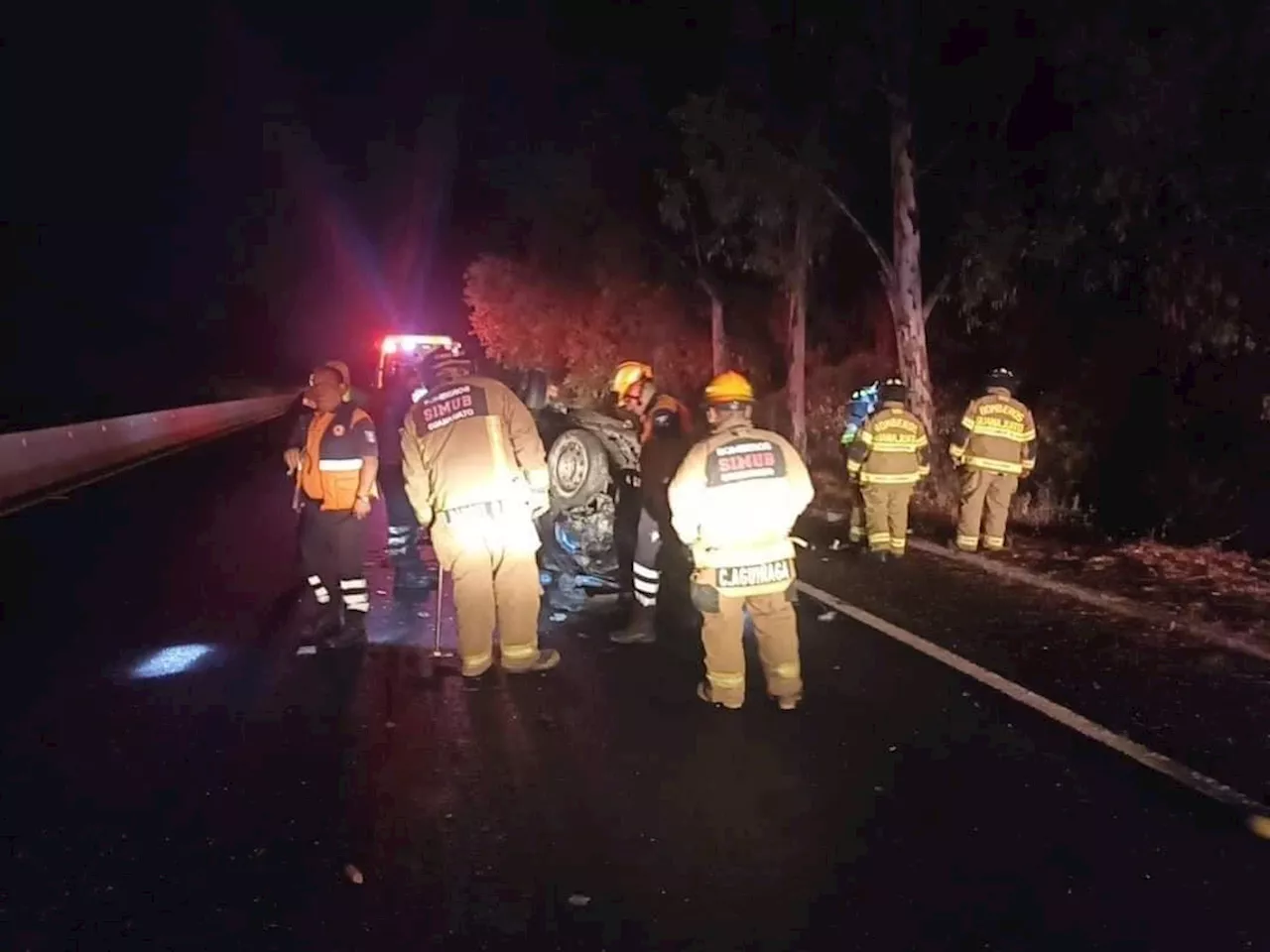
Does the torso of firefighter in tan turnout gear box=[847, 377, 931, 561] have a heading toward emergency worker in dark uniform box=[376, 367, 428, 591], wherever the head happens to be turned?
no

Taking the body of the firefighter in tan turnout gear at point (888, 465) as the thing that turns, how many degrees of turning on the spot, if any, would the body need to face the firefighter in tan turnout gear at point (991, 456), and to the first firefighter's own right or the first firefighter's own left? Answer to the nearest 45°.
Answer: approximately 45° to the first firefighter's own right

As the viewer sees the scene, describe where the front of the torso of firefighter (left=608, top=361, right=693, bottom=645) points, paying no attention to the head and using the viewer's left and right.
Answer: facing to the left of the viewer

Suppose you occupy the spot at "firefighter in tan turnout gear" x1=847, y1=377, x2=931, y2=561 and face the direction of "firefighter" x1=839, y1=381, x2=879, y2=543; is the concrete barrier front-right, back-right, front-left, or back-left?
front-left

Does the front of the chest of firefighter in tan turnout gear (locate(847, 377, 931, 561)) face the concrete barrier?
no

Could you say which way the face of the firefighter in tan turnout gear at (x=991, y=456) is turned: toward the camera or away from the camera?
away from the camera

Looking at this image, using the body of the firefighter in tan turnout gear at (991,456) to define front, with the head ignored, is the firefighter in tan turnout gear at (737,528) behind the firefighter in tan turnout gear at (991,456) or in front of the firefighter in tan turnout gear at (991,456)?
behind

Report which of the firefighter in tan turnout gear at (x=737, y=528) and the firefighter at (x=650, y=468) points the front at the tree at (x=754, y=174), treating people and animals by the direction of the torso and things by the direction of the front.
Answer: the firefighter in tan turnout gear

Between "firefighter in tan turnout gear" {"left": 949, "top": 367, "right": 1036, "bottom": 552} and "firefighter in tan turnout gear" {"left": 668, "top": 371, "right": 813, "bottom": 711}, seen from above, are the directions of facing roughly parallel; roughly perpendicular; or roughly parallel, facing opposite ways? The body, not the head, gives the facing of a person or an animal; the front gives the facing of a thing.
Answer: roughly parallel

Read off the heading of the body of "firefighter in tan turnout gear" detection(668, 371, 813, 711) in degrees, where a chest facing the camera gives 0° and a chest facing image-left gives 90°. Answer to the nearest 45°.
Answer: approximately 180°

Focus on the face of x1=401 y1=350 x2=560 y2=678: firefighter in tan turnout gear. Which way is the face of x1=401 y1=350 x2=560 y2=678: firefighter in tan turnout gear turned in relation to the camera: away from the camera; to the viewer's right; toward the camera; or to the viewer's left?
away from the camera

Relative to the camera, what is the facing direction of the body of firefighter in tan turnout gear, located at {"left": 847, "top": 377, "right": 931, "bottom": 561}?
away from the camera

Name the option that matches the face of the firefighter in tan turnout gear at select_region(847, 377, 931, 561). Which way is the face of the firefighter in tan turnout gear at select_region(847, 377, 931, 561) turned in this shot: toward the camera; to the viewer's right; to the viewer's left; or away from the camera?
away from the camera

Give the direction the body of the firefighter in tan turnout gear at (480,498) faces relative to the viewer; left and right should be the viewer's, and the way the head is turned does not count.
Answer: facing away from the viewer and to the right of the viewer

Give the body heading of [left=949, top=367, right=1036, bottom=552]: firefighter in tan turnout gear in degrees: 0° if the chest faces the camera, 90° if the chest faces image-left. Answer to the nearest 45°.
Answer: approximately 180°
